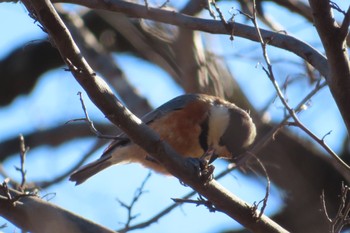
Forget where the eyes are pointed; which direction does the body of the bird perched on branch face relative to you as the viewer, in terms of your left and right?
facing to the right of the viewer

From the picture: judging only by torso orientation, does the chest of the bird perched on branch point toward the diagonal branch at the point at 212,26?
no

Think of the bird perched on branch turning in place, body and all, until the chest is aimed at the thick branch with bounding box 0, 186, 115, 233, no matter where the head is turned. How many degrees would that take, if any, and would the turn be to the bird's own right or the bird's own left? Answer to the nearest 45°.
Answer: approximately 135° to the bird's own right
